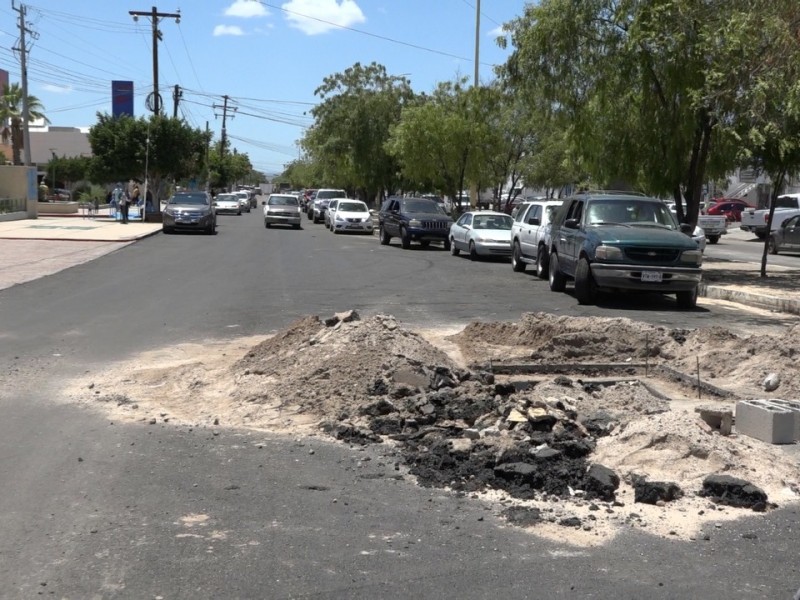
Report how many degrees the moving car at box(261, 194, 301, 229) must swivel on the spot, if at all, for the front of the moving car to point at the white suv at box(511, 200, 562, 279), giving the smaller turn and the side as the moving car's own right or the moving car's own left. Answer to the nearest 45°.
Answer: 0° — it already faces it

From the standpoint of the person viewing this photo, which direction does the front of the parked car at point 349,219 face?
facing the viewer

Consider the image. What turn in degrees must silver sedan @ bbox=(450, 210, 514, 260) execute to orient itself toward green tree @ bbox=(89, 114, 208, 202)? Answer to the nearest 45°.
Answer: approximately 180°

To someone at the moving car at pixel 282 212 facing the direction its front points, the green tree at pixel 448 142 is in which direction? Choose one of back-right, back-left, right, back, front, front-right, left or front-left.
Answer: front-left

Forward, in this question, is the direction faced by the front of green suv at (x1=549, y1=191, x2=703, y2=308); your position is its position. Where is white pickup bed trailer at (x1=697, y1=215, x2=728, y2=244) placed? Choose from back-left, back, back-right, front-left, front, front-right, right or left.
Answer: back-left

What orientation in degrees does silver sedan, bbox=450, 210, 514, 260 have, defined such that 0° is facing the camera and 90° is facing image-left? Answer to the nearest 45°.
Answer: approximately 315°

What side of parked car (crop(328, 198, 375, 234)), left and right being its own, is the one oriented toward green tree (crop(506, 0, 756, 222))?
front

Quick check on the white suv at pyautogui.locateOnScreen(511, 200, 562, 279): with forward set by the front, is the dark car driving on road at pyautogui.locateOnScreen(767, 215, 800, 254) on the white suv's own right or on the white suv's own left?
on the white suv's own left

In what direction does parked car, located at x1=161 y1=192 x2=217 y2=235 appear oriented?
toward the camera

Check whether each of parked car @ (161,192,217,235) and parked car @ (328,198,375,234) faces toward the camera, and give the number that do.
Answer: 2

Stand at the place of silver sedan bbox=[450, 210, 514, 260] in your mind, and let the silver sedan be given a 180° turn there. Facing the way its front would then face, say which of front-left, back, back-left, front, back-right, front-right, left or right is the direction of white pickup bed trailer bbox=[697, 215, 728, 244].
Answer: right

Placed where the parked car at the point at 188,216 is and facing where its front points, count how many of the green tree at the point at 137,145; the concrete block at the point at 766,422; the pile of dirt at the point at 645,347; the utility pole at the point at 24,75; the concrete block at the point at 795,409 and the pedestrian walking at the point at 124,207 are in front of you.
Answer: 3

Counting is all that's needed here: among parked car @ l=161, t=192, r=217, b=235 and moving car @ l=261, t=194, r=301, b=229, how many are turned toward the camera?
2

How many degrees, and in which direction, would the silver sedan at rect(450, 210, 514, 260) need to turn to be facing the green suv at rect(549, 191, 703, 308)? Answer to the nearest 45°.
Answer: approximately 45° to its right
